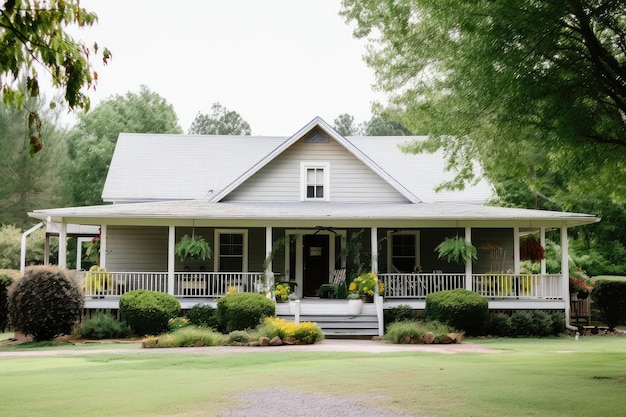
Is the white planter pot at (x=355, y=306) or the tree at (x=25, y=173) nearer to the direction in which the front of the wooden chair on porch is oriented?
the white planter pot

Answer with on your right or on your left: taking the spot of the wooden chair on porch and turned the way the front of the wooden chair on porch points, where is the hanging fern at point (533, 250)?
on your left

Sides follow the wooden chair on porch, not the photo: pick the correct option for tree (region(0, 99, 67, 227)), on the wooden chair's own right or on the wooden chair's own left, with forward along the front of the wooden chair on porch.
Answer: on the wooden chair's own right

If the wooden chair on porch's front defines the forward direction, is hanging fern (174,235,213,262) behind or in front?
in front

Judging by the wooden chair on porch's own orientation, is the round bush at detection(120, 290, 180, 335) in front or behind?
in front

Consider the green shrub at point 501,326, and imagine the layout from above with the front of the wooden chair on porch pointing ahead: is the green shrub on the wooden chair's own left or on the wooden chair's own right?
on the wooden chair's own left

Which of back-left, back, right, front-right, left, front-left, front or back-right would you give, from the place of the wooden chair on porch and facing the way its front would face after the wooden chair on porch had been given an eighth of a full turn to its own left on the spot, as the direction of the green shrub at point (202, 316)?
front-right

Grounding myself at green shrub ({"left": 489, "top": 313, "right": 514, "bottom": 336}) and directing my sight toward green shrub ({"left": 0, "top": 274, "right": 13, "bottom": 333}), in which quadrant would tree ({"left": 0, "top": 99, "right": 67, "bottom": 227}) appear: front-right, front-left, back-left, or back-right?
front-right

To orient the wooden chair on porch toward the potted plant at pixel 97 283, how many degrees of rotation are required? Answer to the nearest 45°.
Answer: approximately 45° to its right

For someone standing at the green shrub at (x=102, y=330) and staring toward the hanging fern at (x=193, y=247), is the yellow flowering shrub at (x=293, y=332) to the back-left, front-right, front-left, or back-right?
front-right

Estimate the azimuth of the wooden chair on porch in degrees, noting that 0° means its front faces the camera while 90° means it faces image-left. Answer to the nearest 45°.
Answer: approximately 45°

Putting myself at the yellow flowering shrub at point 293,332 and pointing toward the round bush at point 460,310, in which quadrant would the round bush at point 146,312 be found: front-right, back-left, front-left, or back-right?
back-left
